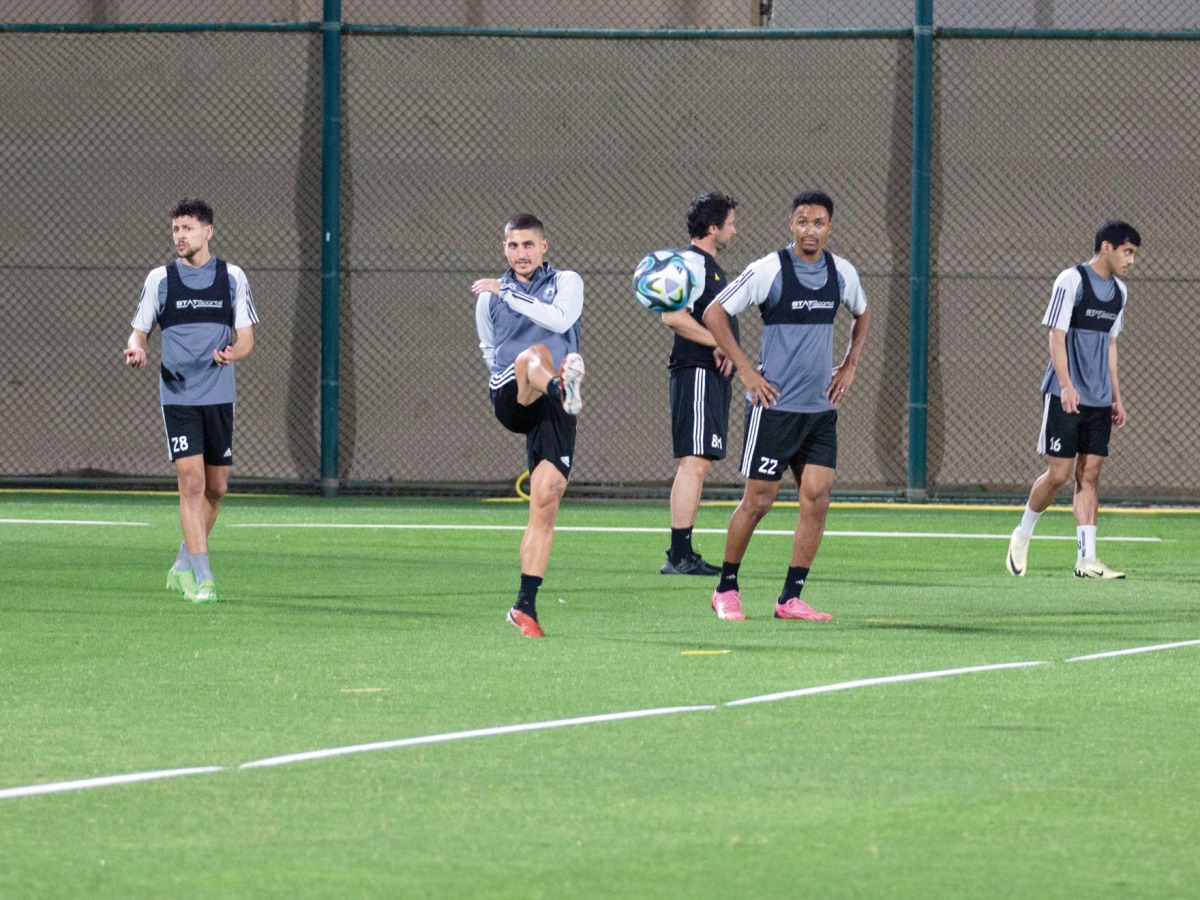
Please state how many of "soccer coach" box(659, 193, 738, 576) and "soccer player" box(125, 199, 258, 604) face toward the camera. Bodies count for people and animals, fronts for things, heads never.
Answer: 1

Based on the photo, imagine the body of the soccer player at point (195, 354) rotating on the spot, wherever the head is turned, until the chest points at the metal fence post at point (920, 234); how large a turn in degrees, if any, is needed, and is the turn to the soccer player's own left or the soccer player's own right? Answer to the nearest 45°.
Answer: approximately 135° to the soccer player's own left

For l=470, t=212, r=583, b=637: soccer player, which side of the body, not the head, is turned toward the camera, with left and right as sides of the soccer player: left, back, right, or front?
front

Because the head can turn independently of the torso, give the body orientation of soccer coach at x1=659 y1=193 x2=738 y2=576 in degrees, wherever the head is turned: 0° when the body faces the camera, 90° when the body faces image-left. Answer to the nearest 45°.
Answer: approximately 270°

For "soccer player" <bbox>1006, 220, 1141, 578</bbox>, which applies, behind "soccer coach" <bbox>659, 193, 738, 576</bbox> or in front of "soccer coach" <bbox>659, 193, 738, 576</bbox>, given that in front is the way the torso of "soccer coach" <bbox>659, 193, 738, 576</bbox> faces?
in front

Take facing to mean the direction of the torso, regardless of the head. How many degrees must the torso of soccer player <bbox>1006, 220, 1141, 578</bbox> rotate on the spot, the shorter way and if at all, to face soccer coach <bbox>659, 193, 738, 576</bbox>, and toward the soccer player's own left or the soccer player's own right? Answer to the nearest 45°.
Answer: approximately 135° to the soccer player's own right

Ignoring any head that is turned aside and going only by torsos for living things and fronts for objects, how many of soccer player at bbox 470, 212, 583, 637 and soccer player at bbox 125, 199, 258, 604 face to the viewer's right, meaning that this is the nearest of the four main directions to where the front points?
0

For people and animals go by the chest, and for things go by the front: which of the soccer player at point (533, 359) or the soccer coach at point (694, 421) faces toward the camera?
the soccer player at point (533, 359)

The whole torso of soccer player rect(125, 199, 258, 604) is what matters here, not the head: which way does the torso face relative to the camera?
toward the camera

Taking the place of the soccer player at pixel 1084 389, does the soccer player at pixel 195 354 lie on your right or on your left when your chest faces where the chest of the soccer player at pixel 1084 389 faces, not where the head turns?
on your right

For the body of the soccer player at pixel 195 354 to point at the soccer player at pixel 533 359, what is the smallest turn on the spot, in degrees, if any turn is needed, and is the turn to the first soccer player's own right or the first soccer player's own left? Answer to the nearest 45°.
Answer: approximately 45° to the first soccer player's own left

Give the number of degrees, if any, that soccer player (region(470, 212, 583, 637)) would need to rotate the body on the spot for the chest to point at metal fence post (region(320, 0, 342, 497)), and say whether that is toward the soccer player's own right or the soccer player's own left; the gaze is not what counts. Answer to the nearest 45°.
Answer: approximately 180°
